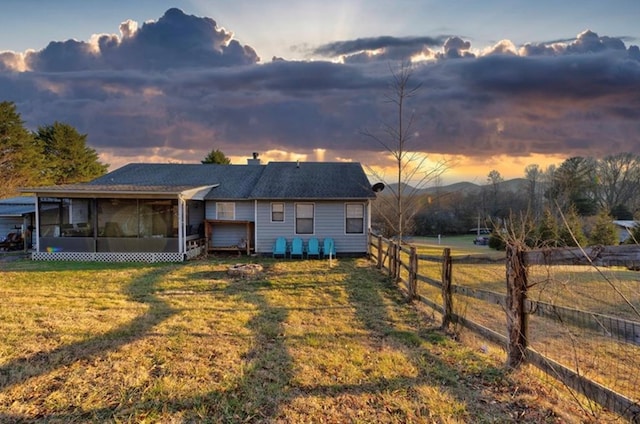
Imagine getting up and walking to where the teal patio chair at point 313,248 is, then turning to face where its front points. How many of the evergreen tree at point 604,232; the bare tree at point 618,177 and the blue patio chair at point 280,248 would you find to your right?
1

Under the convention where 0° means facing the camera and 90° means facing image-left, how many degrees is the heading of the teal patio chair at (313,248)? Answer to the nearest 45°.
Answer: approximately 0°

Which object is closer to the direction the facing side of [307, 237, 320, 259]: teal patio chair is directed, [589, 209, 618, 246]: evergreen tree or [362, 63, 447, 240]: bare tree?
the bare tree

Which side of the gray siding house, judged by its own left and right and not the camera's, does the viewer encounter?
back

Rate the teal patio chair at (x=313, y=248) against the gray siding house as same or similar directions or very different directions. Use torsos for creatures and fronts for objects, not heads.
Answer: very different directions

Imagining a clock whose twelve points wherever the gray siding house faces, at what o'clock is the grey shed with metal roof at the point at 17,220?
The grey shed with metal roof is roughly at 10 o'clock from the gray siding house.

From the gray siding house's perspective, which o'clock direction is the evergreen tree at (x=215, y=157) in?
The evergreen tree is roughly at 12 o'clock from the gray siding house.

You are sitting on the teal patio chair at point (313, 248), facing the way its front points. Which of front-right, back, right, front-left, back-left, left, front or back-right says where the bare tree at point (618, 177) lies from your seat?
back-left
